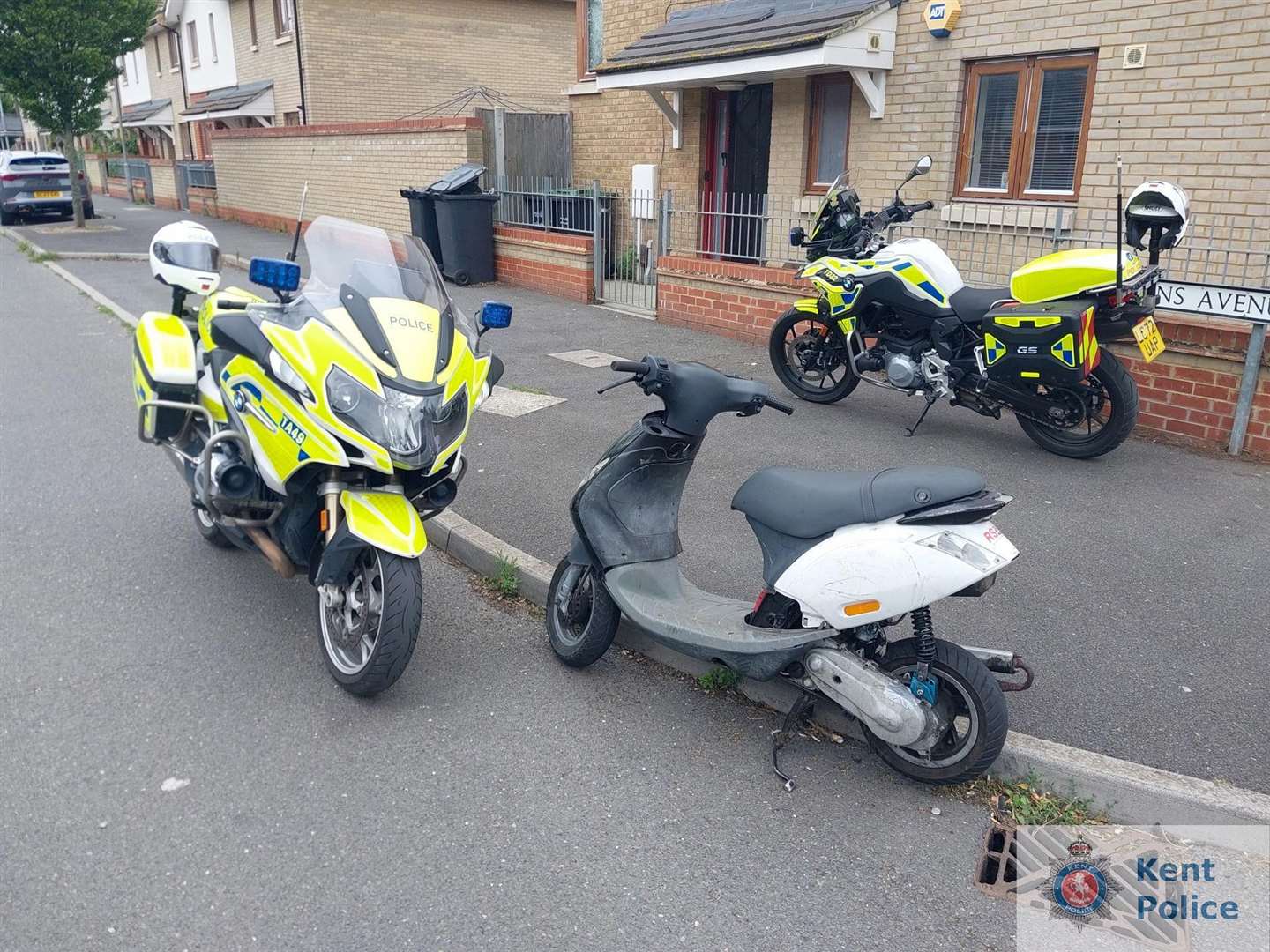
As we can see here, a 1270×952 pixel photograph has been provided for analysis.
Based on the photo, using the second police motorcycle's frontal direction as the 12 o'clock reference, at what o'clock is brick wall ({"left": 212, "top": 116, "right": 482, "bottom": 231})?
The brick wall is roughly at 12 o'clock from the second police motorcycle.

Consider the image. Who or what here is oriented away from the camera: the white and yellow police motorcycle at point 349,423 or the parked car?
the parked car

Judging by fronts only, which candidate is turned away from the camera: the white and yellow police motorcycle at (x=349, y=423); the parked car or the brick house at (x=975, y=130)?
the parked car

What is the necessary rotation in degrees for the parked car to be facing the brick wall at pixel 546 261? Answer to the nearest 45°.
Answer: approximately 180°

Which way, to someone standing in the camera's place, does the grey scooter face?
facing away from the viewer and to the left of the viewer

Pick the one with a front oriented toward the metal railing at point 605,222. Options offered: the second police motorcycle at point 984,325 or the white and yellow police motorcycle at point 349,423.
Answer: the second police motorcycle

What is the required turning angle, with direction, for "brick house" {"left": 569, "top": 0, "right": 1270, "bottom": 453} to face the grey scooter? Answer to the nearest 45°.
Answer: approximately 45° to its left

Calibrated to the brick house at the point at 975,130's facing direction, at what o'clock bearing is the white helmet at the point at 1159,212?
The white helmet is roughly at 10 o'clock from the brick house.

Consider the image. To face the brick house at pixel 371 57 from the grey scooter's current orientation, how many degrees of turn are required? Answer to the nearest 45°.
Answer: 0° — it already faces it

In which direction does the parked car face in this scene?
away from the camera

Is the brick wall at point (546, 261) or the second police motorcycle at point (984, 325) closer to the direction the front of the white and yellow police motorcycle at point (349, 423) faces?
the second police motorcycle

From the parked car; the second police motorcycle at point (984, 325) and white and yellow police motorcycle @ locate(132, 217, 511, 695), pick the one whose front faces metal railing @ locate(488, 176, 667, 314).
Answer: the second police motorcycle

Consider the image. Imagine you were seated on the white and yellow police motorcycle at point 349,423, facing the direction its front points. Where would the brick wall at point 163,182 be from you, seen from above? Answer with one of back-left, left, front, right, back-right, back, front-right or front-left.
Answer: back-left

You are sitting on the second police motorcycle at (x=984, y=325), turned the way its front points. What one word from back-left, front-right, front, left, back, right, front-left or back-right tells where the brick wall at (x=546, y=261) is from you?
front

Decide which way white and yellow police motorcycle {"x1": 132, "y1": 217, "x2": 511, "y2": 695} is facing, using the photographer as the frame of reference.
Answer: facing the viewer and to the right of the viewer

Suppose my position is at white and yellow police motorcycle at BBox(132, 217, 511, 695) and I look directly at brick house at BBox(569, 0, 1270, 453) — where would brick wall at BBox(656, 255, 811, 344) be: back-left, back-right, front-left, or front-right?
front-left

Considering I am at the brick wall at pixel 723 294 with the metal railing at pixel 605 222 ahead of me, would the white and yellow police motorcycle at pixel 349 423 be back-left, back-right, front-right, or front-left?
back-left

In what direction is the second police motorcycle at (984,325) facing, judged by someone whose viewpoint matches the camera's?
facing away from the viewer and to the left of the viewer

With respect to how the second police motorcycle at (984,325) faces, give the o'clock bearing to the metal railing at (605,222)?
The metal railing is roughly at 12 o'clock from the second police motorcycle.

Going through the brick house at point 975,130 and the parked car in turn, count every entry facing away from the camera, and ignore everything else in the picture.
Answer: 1
